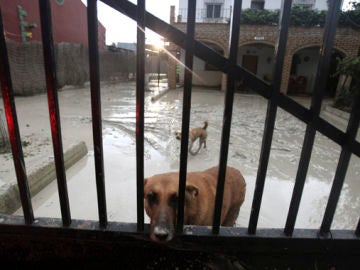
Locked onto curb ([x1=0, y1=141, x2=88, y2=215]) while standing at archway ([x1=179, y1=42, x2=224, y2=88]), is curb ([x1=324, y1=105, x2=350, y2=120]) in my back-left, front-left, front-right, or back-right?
front-left

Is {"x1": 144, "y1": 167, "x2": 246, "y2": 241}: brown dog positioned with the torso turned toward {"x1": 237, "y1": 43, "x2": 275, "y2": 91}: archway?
no

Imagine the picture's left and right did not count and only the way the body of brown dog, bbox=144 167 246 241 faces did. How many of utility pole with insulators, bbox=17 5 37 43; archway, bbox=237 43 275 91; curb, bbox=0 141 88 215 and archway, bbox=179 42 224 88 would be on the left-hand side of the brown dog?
0

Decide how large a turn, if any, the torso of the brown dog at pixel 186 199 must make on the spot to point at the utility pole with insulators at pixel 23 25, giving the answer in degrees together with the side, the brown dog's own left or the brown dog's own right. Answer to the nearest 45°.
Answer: approximately 90° to the brown dog's own right

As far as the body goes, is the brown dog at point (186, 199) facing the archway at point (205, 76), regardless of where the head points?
no

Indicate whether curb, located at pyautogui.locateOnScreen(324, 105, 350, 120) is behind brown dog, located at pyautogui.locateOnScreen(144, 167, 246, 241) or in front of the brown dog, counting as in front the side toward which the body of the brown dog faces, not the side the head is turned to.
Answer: behind

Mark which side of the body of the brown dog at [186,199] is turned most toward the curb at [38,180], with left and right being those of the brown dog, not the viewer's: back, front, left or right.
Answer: right

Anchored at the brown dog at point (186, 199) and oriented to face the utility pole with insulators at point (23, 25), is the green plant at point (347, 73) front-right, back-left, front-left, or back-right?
front-right

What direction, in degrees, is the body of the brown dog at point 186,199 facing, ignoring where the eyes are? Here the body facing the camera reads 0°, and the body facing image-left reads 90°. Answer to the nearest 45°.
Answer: approximately 45°

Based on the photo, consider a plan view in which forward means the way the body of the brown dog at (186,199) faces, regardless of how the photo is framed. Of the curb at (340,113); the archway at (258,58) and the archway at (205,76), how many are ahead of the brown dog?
0

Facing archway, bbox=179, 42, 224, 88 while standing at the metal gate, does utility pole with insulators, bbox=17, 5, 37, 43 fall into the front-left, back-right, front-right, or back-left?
front-left

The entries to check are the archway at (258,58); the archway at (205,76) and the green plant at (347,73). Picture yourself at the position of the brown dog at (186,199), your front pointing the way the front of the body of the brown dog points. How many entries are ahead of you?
0

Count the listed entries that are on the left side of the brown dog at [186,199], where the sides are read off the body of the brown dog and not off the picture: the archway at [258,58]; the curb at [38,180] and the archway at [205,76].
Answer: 0

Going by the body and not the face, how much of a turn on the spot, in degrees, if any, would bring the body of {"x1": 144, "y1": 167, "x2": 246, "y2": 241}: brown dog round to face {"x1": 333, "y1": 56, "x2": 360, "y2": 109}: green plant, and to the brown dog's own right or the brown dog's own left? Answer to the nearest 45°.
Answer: approximately 180°
